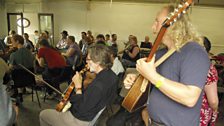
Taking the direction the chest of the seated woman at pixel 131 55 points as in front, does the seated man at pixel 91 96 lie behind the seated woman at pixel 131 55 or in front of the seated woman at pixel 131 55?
in front

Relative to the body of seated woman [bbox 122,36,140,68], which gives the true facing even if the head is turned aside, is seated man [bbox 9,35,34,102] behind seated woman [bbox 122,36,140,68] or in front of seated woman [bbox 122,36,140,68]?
in front

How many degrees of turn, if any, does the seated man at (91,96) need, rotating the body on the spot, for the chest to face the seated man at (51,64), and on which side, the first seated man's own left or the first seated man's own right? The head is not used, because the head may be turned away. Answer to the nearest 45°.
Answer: approximately 90° to the first seated man's own right

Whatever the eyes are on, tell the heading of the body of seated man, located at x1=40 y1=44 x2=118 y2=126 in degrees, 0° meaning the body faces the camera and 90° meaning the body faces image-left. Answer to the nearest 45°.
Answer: approximately 90°

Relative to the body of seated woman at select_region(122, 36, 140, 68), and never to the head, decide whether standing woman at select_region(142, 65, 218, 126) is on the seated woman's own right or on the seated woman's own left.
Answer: on the seated woman's own left

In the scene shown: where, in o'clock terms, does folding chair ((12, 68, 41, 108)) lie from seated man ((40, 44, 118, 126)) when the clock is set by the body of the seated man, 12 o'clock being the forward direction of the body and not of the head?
The folding chair is roughly at 2 o'clock from the seated man.

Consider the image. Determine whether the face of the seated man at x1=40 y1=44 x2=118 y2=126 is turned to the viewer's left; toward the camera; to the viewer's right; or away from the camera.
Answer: to the viewer's left
